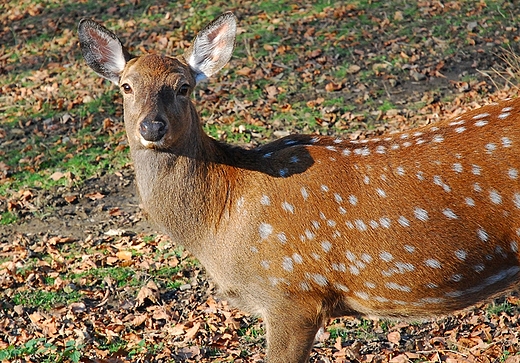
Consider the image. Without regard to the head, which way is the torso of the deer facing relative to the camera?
to the viewer's left
